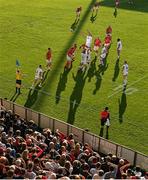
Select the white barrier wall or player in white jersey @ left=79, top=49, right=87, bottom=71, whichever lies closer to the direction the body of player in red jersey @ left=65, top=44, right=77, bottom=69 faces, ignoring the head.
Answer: the player in white jersey

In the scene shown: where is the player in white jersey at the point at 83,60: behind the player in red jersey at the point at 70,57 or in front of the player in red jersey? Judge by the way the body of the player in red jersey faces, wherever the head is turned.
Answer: in front

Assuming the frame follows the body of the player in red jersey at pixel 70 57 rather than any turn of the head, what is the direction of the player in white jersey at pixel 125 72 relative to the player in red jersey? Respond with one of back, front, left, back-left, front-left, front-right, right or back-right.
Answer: front-right

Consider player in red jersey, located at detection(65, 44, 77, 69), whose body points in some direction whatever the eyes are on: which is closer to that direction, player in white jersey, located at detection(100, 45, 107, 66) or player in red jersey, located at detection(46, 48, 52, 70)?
the player in white jersey

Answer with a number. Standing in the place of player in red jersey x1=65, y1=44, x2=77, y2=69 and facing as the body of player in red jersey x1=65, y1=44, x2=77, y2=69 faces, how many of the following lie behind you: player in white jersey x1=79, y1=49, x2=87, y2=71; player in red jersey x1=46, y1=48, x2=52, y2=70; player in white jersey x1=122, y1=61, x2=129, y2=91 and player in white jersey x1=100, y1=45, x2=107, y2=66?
1

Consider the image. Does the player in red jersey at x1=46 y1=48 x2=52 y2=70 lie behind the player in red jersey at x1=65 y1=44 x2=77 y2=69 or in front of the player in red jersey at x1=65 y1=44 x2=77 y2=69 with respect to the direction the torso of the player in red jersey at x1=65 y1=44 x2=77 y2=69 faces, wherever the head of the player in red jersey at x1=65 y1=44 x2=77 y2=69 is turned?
behind

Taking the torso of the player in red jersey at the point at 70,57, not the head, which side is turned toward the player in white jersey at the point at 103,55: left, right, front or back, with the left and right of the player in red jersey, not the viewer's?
front

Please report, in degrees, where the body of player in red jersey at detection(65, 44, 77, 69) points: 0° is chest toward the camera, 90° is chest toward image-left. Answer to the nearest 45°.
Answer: approximately 270°

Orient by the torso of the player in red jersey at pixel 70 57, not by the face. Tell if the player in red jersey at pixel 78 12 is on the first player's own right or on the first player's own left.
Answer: on the first player's own left

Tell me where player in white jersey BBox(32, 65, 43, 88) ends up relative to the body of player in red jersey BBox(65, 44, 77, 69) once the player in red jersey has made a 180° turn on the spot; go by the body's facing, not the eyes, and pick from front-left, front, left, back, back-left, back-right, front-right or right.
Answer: front-left

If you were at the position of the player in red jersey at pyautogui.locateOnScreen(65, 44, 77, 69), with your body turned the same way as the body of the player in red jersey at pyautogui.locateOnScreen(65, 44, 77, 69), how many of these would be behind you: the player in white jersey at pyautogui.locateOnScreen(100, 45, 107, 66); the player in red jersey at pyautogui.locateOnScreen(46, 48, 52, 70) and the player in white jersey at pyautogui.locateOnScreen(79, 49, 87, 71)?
1

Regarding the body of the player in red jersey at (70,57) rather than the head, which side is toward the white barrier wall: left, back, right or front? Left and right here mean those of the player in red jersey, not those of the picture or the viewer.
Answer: right
